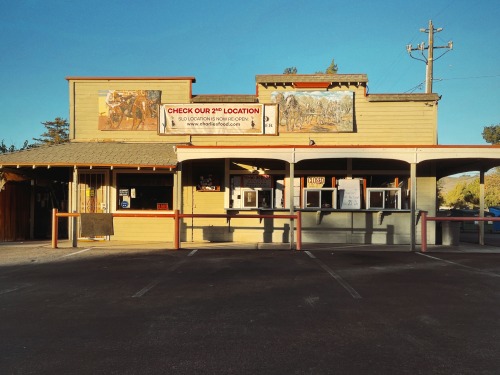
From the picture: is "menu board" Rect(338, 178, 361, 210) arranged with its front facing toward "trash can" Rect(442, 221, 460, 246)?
no

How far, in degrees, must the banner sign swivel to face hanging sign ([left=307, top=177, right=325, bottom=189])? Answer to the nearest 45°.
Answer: approximately 90° to its left

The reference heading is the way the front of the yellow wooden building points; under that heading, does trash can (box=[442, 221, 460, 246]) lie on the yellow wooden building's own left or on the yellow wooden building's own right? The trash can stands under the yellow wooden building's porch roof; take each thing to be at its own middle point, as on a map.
on the yellow wooden building's own left

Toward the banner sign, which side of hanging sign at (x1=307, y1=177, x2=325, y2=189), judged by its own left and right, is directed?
right

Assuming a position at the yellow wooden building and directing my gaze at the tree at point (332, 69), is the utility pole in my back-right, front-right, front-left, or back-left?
front-right

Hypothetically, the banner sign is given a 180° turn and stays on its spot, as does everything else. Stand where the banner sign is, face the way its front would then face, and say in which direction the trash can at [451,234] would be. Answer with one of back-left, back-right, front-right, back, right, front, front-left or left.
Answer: right

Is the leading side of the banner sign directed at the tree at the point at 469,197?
no

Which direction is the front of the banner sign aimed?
toward the camera

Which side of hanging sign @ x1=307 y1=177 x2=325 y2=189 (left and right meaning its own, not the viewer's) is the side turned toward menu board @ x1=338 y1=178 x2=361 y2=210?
left

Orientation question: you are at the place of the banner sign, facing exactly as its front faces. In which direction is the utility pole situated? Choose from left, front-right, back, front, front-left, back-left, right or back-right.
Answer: back-left

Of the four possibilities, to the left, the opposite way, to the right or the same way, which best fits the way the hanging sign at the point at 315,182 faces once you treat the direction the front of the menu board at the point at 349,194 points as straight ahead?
the same way

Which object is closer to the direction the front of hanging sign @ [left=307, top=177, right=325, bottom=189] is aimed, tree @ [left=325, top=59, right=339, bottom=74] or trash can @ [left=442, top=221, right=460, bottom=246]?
the trash can

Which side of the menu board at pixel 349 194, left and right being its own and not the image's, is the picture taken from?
front

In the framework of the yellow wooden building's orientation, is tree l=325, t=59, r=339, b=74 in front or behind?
behind

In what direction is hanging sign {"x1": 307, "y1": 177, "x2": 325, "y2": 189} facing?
toward the camera
